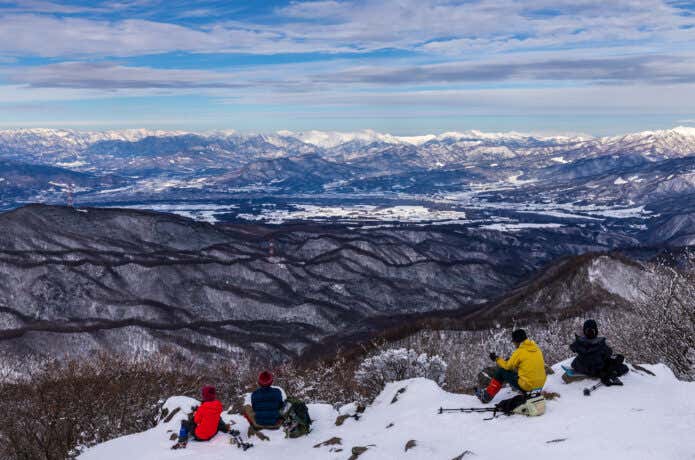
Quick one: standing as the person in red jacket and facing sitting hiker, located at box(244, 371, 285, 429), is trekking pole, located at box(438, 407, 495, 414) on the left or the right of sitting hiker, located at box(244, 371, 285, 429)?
right

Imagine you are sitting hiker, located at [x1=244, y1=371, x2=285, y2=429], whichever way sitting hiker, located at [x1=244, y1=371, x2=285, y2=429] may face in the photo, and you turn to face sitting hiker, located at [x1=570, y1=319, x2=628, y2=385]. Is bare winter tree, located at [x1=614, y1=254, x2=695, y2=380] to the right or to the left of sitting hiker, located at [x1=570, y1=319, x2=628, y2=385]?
left

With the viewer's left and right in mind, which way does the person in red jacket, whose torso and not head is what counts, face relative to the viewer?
facing away from the viewer and to the left of the viewer

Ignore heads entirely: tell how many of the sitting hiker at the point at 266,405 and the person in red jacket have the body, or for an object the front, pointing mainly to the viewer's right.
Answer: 0

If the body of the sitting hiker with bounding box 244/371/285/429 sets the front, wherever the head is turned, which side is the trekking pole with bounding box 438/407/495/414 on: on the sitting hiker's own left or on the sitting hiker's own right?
on the sitting hiker's own right

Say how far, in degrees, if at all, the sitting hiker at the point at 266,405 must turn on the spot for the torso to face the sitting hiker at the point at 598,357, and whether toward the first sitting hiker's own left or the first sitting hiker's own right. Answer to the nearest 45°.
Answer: approximately 90° to the first sitting hiker's own right

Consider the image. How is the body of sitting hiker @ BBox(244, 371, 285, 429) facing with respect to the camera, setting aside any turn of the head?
away from the camera

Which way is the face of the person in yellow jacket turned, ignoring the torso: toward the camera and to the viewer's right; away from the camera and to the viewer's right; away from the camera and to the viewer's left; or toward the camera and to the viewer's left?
away from the camera and to the viewer's left
